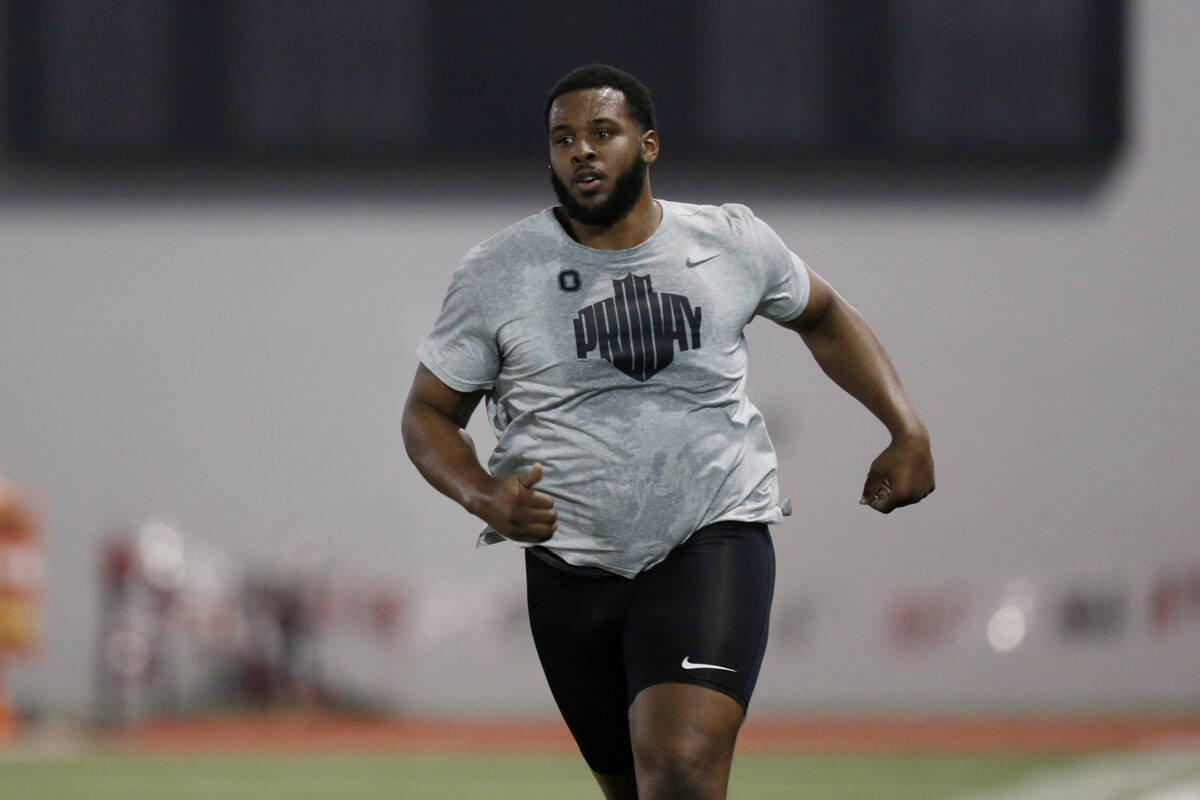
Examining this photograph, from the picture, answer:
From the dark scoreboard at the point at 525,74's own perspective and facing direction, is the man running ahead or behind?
ahead

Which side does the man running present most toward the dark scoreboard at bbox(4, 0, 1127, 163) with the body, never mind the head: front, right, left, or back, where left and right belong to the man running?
back

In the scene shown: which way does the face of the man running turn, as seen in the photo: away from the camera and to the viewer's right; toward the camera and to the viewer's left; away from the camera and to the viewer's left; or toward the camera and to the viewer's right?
toward the camera and to the viewer's left

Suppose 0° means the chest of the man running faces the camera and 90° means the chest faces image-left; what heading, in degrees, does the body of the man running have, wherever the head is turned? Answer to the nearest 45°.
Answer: approximately 0°

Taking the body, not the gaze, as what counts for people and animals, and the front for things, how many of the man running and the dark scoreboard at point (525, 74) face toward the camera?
2
